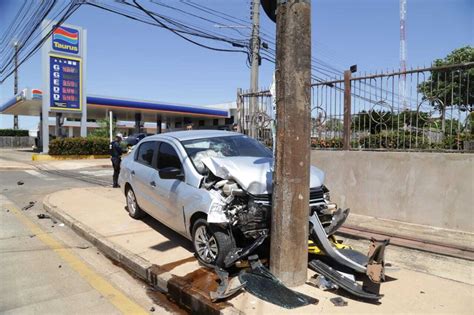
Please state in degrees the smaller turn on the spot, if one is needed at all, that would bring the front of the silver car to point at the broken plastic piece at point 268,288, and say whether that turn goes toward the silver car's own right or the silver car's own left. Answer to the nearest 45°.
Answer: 0° — it already faces it

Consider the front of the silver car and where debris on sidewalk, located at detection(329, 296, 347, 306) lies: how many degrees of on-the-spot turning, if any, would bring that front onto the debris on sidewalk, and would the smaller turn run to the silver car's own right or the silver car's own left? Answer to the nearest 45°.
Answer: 0° — it already faces it

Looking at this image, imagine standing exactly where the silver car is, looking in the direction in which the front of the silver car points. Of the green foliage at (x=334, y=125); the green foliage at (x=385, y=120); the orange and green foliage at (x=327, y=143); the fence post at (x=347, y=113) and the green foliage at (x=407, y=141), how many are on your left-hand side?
5

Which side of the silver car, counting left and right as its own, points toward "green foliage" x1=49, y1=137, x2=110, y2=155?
back

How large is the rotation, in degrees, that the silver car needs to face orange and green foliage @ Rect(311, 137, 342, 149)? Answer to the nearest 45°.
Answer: approximately 90° to its left

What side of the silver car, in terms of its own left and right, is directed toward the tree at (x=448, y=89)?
left

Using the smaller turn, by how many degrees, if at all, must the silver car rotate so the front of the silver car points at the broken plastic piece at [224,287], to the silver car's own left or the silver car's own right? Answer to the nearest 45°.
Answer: approximately 45° to the silver car's own right

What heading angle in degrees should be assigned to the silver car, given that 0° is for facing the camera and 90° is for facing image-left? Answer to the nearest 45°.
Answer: approximately 315°

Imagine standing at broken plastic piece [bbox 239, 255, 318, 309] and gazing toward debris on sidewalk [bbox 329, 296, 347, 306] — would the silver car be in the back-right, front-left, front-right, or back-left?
back-left

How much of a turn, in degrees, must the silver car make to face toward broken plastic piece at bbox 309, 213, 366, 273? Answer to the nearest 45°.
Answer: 0° — it already faces it

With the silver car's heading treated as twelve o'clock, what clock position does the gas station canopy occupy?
The gas station canopy is roughly at 7 o'clock from the silver car.

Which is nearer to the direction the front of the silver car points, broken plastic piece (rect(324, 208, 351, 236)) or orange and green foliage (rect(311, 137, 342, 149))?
the broken plastic piece

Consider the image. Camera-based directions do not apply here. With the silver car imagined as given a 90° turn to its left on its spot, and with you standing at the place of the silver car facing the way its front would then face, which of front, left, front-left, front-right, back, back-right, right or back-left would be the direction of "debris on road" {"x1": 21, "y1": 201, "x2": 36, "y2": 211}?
left

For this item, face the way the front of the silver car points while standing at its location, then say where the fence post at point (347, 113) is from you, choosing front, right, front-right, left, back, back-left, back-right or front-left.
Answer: left

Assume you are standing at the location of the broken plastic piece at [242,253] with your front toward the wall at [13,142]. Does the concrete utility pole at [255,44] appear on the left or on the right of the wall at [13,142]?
right

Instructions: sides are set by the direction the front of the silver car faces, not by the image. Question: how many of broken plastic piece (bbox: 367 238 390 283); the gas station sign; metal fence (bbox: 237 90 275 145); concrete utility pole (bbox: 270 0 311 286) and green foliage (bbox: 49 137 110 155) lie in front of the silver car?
2
